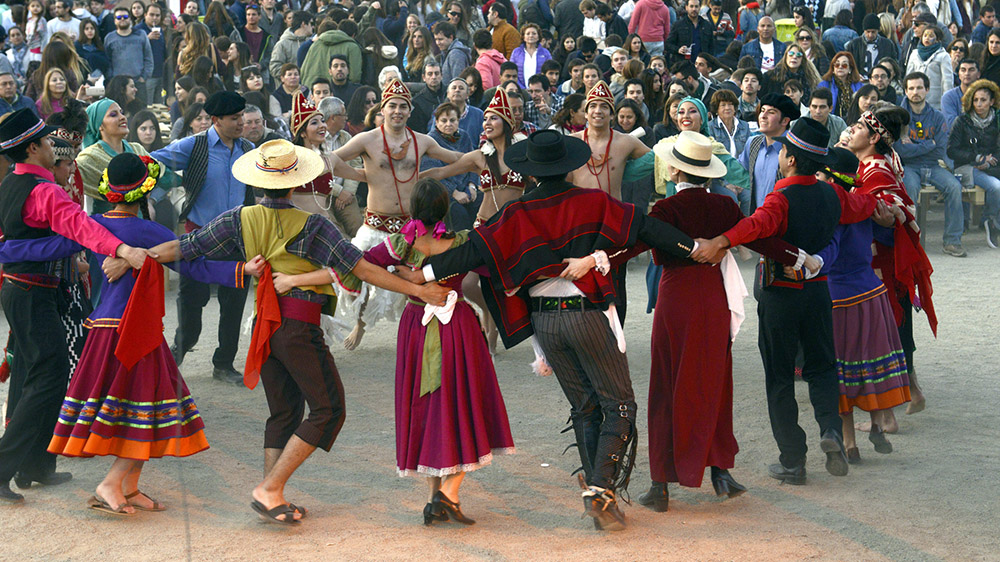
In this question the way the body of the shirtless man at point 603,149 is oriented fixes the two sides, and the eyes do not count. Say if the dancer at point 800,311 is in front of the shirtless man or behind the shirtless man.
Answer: in front

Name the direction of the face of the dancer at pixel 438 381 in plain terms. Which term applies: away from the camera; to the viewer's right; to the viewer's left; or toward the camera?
away from the camera

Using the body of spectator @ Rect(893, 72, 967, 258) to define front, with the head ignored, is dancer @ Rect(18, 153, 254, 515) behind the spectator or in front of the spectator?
in front

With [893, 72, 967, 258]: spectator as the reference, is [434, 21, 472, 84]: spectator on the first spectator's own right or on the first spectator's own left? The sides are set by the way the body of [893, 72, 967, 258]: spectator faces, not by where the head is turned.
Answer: on the first spectator's own right

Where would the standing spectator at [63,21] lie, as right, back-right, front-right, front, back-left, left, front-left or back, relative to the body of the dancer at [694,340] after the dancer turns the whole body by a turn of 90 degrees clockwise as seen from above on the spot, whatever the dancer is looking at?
back-left

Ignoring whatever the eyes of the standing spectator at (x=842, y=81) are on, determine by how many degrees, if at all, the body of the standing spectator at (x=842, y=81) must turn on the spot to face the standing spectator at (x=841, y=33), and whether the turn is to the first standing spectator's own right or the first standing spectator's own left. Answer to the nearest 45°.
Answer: approximately 180°

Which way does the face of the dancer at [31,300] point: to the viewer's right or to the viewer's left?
to the viewer's right

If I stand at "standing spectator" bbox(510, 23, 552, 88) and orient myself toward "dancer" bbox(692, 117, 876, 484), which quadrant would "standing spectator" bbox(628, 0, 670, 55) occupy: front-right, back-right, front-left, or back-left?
back-left

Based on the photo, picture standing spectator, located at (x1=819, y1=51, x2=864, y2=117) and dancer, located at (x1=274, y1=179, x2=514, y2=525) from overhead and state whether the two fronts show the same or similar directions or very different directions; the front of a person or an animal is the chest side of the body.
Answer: very different directions

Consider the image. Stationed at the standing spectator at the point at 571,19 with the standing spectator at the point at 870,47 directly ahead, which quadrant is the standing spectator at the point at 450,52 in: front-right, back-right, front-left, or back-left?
back-right

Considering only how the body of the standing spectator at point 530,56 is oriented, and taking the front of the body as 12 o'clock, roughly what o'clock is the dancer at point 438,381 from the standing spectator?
The dancer is roughly at 12 o'clock from the standing spectator.

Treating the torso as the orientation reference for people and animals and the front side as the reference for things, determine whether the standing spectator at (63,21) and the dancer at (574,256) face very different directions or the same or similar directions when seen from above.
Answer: very different directions

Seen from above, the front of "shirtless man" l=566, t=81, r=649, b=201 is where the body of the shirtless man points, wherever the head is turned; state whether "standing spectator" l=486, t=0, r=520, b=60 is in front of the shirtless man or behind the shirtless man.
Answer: behind

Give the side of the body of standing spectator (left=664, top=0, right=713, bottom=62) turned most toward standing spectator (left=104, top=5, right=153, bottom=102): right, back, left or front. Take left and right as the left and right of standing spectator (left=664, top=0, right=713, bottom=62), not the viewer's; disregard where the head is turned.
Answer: right
